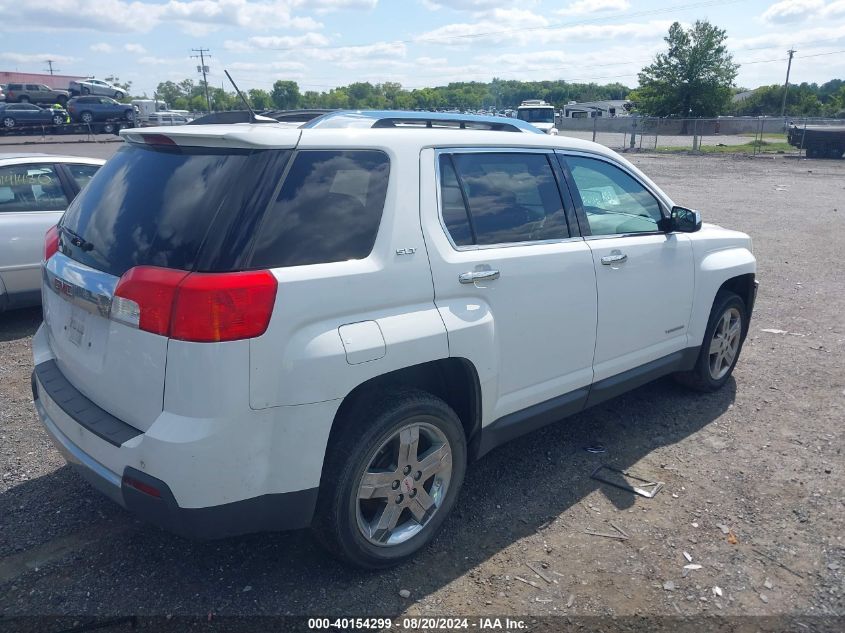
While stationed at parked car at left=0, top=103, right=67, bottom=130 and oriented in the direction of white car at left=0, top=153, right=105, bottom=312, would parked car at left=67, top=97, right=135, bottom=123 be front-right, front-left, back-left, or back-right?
back-left

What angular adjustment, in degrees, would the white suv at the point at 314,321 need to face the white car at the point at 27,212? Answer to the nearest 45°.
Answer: approximately 90° to its left

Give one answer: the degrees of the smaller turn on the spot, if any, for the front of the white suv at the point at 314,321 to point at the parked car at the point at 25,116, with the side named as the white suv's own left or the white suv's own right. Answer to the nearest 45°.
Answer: approximately 90° to the white suv's own left

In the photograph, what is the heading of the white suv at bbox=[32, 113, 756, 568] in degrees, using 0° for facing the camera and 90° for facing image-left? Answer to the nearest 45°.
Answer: approximately 225°

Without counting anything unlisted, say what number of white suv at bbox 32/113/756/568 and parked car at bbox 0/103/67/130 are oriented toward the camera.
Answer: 0

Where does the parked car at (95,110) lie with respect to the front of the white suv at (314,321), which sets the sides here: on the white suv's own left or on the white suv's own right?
on the white suv's own left
